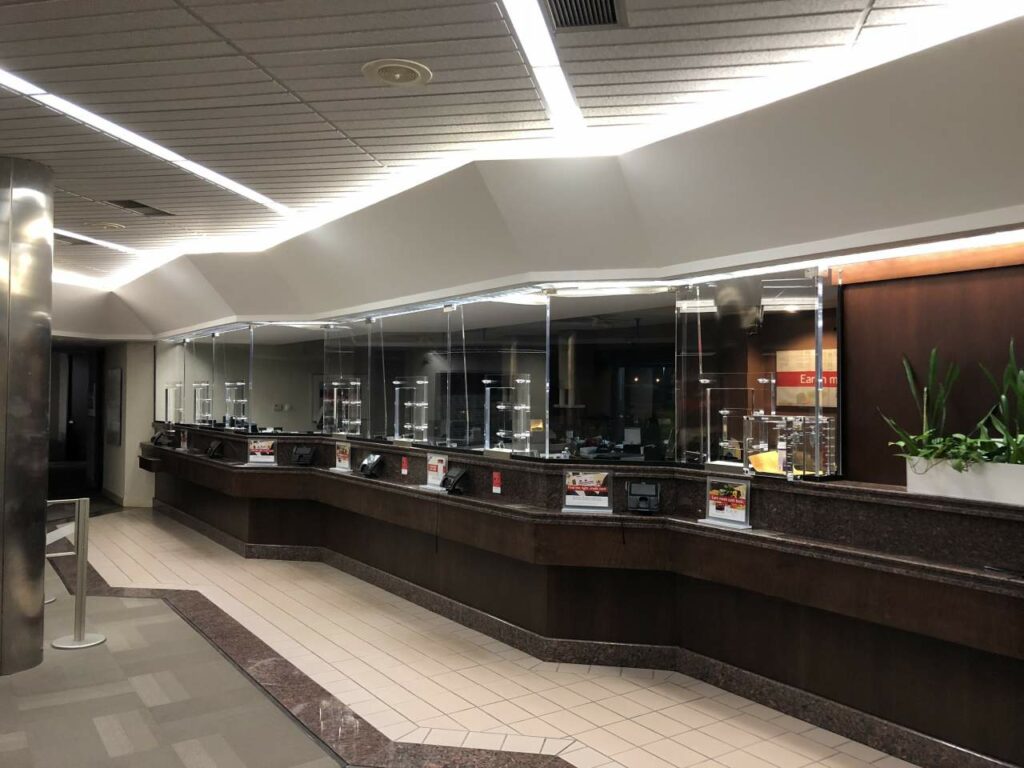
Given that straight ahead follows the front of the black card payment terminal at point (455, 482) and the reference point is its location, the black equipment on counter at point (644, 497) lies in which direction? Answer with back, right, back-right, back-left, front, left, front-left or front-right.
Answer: left

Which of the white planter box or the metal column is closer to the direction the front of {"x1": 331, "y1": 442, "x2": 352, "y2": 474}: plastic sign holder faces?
the metal column

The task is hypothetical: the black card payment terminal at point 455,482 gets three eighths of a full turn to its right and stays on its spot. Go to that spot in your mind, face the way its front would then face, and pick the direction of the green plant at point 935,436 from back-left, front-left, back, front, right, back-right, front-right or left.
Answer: back-right

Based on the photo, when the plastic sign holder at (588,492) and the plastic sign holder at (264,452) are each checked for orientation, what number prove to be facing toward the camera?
2

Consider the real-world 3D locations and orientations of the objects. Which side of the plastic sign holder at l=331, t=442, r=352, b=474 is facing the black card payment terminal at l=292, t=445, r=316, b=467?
right

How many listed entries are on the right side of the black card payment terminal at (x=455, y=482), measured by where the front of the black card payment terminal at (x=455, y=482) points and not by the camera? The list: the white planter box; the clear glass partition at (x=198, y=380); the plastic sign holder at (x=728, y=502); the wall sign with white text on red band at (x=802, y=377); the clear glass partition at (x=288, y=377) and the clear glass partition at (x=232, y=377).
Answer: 3

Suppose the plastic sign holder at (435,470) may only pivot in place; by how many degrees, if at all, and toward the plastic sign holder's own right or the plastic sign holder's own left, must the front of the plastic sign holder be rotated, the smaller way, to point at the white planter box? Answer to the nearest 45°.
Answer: approximately 90° to the plastic sign holder's own left

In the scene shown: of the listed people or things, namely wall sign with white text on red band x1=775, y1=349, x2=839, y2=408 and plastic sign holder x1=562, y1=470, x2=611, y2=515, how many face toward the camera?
2

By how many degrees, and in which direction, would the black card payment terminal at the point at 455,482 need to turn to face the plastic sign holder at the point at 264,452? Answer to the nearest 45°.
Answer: approximately 90° to its right

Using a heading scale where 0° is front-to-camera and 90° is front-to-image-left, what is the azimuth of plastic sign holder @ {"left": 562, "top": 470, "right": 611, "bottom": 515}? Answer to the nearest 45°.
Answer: approximately 0°
